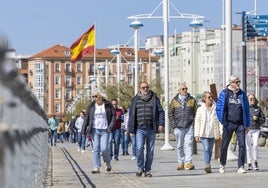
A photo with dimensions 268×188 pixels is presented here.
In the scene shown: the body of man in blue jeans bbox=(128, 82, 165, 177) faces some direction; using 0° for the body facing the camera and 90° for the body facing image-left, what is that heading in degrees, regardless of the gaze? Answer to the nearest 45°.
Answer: approximately 0°

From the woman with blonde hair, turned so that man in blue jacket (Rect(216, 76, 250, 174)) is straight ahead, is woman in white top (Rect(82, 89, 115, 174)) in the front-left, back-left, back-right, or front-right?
back-right

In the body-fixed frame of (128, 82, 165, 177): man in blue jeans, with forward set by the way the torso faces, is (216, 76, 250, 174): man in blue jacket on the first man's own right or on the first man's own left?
on the first man's own left

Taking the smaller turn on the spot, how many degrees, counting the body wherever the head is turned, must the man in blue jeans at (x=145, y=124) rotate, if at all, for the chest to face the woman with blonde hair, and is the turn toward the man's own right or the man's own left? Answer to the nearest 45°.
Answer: approximately 135° to the man's own left

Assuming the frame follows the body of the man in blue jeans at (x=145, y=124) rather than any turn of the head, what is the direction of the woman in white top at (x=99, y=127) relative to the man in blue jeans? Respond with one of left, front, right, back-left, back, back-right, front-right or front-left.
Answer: back-right
